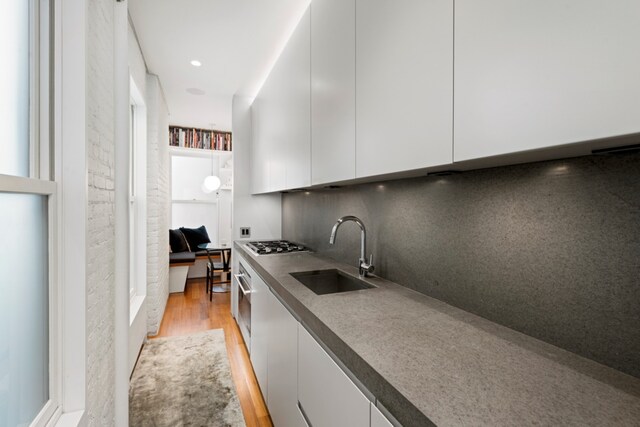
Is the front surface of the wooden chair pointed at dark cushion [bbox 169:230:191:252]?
no

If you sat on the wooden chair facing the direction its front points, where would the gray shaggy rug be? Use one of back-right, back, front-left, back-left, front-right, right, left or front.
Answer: back

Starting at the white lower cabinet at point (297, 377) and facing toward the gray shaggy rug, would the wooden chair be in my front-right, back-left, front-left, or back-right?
front-right

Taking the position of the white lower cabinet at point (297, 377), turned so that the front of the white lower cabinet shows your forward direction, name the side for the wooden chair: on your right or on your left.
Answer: on your right

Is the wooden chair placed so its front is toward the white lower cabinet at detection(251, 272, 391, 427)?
no

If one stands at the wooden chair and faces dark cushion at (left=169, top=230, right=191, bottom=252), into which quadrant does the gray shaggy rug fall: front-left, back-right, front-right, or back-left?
back-left

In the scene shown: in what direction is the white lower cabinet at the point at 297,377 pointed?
to the viewer's left

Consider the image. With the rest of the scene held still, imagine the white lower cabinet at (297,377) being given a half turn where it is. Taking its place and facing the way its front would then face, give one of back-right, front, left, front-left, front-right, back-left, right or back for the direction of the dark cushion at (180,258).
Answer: back-left
